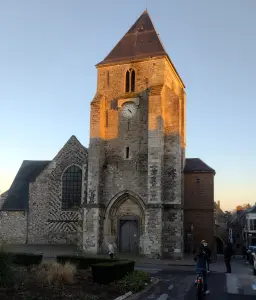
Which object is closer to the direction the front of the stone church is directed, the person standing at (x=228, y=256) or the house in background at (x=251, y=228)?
the person standing

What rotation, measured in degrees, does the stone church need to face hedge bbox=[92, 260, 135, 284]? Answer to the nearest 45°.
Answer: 0° — it already faces it

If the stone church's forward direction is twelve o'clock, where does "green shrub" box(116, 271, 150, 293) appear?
The green shrub is roughly at 12 o'clock from the stone church.

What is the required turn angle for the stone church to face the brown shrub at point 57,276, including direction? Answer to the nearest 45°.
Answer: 0° — it already faces it

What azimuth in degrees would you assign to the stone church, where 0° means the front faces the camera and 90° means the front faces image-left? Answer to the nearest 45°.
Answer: approximately 0°
